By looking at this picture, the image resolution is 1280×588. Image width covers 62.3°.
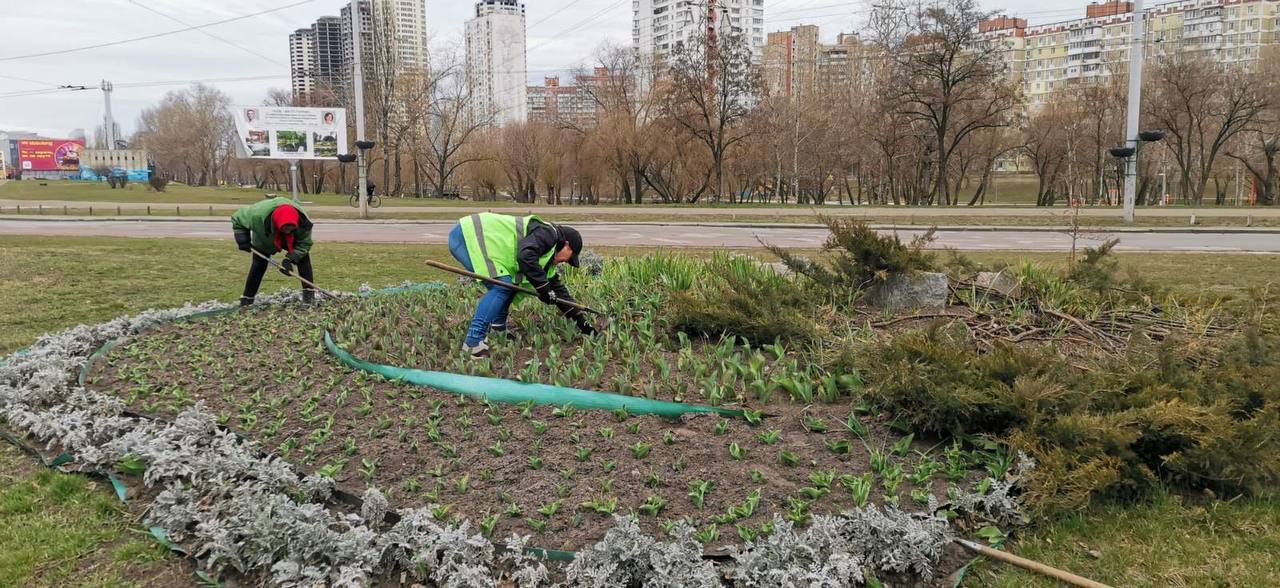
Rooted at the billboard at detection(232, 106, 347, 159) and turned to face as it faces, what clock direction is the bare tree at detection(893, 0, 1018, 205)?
The bare tree is roughly at 9 o'clock from the billboard.

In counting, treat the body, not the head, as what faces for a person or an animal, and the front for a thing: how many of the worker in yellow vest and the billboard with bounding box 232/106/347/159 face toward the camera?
1

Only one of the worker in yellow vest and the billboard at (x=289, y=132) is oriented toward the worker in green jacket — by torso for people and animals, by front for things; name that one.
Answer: the billboard

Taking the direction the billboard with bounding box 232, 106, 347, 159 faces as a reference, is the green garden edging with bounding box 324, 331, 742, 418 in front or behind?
in front

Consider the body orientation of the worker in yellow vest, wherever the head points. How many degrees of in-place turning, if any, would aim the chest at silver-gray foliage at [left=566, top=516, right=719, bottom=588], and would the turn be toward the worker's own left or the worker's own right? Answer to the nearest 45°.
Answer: approximately 90° to the worker's own right

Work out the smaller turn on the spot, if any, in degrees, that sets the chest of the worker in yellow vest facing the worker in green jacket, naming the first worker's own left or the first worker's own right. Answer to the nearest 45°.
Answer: approximately 135° to the first worker's own left

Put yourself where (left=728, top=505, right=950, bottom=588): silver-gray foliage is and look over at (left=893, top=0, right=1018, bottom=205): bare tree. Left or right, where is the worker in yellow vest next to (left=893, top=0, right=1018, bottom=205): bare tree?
left

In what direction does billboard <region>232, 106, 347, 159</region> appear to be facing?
toward the camera

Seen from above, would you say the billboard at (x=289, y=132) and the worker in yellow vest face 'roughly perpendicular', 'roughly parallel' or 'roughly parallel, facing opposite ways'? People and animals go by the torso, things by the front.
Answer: roughly perpendicular

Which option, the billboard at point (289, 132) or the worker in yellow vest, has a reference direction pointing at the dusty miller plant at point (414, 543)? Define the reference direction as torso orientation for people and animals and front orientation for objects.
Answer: the billboard

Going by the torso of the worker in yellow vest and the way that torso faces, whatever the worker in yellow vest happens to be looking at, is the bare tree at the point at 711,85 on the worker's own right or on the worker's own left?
on the worker's own left

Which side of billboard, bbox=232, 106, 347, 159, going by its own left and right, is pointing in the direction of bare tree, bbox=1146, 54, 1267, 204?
left

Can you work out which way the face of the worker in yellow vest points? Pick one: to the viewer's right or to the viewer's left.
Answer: to the viewer's right

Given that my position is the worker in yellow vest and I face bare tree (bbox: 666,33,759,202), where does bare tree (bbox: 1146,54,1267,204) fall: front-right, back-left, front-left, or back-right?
front-right

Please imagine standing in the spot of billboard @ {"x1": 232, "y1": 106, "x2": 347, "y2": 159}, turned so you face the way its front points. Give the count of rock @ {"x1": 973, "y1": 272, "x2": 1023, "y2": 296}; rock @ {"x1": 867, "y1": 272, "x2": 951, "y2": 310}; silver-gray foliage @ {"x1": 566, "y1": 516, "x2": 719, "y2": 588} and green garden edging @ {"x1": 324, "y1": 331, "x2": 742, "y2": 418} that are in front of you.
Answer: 4

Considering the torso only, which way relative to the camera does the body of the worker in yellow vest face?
to the viewer's right

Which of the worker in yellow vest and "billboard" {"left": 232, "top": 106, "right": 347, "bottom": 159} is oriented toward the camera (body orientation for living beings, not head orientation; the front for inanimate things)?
the billboard

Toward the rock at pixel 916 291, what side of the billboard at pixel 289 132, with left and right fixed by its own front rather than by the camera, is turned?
front

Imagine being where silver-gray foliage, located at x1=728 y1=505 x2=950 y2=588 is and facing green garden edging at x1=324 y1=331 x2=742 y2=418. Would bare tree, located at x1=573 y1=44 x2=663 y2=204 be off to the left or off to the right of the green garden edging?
right
